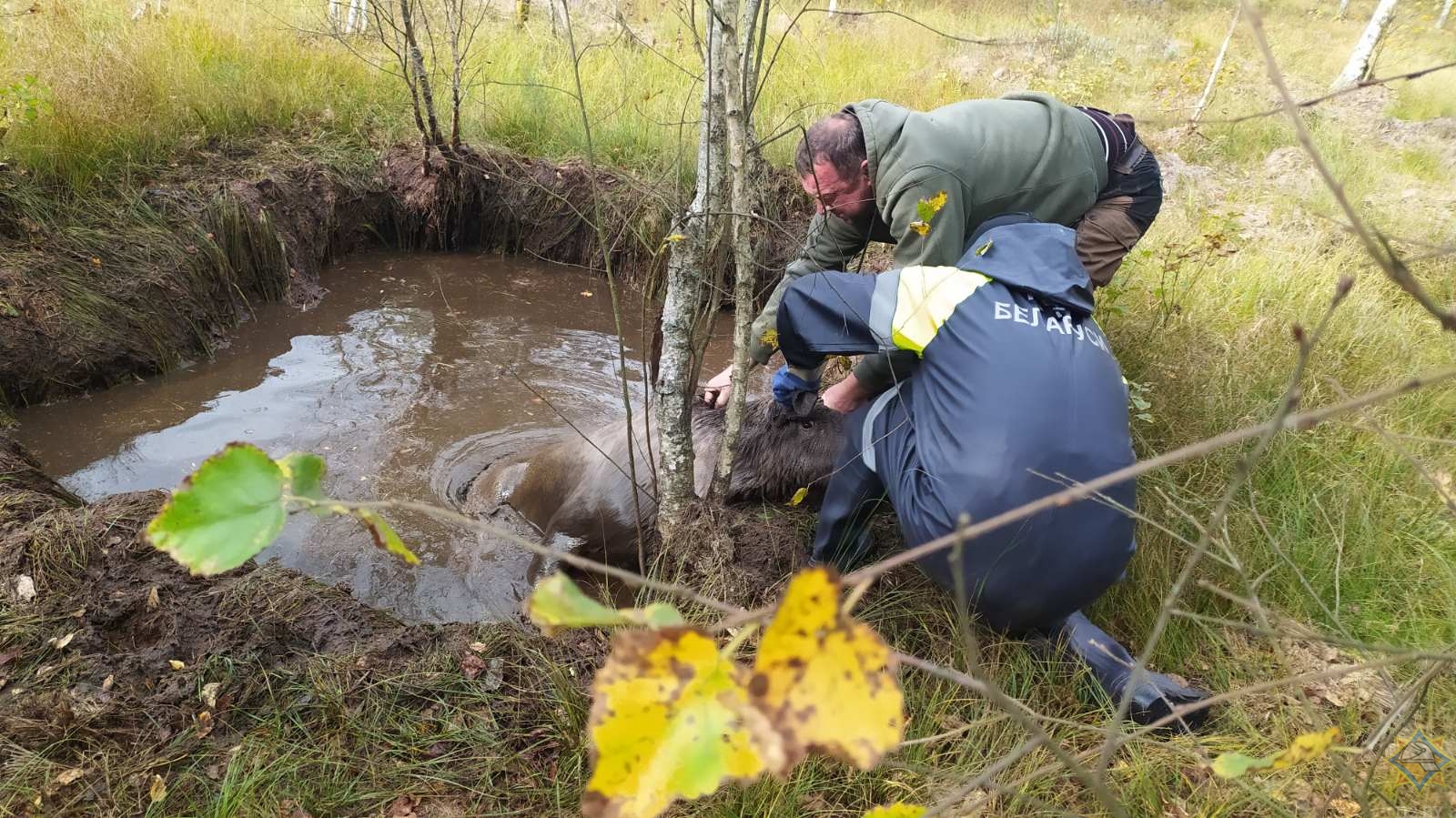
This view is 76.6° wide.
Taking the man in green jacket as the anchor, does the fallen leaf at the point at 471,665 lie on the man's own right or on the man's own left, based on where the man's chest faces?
on the man's own left

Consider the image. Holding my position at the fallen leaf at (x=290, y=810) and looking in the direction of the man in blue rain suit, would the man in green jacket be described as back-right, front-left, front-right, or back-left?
front-left

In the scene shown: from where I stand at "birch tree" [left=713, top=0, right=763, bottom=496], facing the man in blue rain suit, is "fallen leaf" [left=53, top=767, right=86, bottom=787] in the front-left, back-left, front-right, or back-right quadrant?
back-right

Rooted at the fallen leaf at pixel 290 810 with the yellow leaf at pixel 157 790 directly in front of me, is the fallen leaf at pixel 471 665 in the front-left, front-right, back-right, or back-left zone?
back-right

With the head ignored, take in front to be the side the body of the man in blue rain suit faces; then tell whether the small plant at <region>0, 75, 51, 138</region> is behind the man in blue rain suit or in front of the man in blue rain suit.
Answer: in front

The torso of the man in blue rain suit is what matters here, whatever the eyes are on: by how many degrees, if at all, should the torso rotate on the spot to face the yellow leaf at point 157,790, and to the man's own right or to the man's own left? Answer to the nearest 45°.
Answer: approximately 90° to the man's own left

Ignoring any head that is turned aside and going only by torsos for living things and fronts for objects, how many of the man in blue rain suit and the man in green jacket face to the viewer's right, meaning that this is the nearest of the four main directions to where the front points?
0

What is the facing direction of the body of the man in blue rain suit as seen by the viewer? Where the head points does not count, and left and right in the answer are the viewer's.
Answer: facing away from the viewer and to the left of the viewer

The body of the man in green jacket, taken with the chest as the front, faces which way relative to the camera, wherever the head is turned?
to the viewer's left

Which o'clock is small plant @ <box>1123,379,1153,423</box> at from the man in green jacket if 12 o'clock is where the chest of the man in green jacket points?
The small plant is roughly at 6 o'clock from the man in green jacket.

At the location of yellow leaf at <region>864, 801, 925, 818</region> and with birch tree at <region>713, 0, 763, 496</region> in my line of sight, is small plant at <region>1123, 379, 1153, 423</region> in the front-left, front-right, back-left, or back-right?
front-right

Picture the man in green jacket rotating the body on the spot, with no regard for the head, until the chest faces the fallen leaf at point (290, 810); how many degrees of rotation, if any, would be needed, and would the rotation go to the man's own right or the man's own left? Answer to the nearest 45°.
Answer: approximately 45° to the man's own left

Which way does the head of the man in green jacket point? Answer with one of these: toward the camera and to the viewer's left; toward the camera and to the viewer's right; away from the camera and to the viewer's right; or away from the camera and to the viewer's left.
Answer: toward the camera and to the viewer's left
